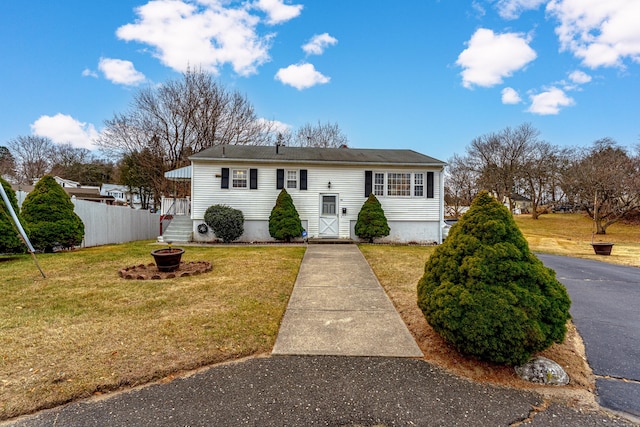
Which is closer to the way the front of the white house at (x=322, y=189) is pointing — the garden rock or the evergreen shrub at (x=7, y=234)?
the garden rock

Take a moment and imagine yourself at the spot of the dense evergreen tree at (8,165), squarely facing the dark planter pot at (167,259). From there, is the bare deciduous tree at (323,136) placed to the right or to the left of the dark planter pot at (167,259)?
left

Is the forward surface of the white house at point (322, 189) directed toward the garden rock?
yes

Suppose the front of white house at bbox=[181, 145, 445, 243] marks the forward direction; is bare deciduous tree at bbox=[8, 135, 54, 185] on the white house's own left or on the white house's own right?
on the white house's own right

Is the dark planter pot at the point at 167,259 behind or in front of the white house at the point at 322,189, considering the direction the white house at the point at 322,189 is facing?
in front

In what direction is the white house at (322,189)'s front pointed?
toward the camera

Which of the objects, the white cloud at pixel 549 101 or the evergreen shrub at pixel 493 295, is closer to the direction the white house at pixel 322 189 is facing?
the evergreen shrub

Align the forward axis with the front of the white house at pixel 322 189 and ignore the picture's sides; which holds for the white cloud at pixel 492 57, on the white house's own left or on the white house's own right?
on the white house's own left

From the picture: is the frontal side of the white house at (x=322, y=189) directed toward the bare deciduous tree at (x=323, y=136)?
no

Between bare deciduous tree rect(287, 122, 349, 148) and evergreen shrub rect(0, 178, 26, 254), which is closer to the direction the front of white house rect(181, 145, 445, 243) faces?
the evergreen shrub

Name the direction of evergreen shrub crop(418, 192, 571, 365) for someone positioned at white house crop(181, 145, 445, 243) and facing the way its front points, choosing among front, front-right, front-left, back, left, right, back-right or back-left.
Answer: front

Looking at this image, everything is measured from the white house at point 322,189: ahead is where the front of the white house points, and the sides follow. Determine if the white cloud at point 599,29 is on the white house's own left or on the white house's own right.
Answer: on the white house's own left

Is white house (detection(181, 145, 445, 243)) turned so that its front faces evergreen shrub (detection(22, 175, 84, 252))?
no

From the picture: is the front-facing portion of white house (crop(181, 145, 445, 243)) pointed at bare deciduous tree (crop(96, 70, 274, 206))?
no

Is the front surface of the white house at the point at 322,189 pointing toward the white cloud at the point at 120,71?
no

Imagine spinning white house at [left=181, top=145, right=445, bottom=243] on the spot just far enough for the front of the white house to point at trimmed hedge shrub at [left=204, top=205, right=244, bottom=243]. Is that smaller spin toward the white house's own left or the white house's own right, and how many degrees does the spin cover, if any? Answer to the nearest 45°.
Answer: approximately 90° to the white house's own right

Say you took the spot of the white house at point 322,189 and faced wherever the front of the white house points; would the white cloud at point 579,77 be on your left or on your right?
on your left

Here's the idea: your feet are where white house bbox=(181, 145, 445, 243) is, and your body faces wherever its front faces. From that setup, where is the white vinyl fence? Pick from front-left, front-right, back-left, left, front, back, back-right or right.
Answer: right
